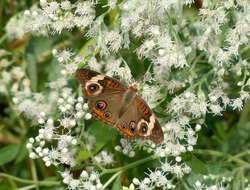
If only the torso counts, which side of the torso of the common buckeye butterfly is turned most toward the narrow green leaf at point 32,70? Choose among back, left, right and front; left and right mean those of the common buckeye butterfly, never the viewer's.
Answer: left

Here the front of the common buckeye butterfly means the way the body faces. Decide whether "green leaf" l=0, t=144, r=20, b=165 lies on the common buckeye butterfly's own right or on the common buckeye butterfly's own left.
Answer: on the common buckeye butterfly's own left

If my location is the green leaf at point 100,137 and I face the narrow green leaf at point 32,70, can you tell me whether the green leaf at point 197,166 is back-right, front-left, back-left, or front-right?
back-right

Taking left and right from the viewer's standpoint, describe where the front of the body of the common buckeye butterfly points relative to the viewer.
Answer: facing away from the viewer and to the right of the viewer
